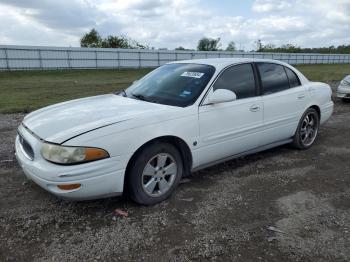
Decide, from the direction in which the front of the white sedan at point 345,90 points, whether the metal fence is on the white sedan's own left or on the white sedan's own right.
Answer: on the white sedan's own right

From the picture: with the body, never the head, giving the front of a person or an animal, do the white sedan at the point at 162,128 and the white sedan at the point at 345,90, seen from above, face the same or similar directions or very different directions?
same or similar directions

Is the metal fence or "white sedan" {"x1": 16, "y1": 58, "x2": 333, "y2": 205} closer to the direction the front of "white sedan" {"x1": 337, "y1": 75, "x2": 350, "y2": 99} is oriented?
the white sedan

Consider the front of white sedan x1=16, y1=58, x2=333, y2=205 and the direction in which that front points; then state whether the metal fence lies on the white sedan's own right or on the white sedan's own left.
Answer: on the white sedan's own right

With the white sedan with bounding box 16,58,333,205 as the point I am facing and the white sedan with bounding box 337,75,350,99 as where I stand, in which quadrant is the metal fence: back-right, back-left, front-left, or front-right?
back-right

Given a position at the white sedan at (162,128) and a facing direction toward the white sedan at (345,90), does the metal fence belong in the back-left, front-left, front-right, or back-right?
front-left

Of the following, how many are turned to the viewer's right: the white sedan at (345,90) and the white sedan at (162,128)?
0

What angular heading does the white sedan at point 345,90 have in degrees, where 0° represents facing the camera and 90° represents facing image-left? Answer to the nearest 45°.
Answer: approximately 45°

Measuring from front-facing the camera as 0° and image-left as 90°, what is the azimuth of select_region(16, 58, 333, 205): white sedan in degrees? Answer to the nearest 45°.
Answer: approximately 45°

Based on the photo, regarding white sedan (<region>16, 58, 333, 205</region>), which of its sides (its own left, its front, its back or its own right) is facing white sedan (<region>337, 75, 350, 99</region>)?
back
